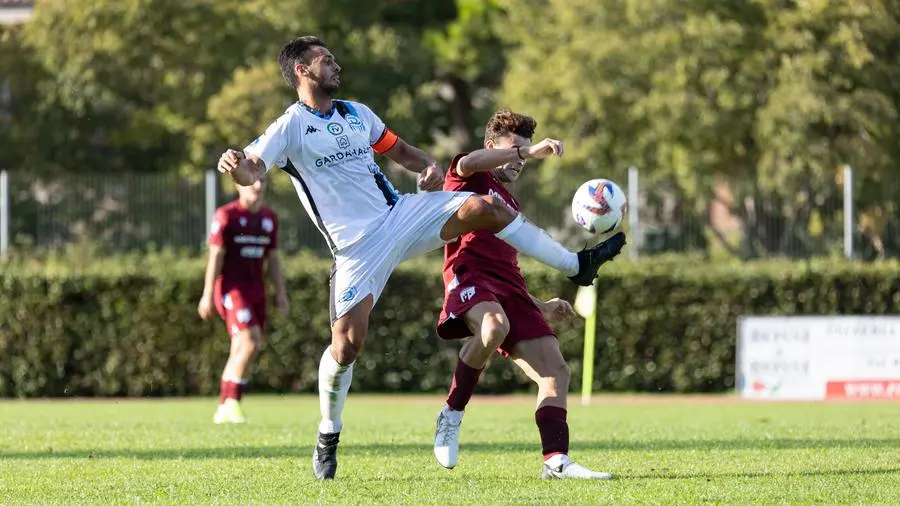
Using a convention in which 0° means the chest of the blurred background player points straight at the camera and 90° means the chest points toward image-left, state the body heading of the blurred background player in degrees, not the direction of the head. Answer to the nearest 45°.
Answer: approximately 0°

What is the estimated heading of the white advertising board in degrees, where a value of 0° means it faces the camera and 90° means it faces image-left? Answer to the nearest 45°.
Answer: approximately 0°

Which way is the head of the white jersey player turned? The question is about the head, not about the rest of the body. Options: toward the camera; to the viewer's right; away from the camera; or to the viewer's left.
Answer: to the viewer's right

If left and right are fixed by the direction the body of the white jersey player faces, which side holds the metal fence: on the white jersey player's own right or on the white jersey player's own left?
on the white jersey player's own left

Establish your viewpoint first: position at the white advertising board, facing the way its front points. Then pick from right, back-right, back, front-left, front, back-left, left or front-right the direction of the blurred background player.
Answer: front-right

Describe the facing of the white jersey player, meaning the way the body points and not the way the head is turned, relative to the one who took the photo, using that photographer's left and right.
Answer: facing the viewer and to the right of the viewer

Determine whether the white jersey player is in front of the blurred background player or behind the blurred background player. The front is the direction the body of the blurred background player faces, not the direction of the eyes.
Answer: in front

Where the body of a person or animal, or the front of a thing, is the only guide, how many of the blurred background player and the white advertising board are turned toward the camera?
2

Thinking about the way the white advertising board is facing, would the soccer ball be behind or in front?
in front
